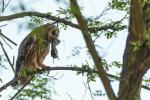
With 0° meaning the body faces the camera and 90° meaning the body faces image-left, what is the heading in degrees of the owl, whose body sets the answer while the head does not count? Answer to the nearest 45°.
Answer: approximately 270°

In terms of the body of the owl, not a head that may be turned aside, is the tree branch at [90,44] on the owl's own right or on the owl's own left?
on the owl's own right

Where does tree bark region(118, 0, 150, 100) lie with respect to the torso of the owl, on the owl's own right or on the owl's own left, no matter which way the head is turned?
on the owl's own right

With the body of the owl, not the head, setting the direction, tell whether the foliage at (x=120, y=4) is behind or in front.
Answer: in front
